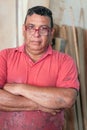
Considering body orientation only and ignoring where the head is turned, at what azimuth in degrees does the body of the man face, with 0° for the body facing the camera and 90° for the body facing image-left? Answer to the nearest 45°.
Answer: approximately 0°

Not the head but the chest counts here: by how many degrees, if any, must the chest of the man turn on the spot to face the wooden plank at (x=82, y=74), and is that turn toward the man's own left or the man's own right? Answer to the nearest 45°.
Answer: approximately 135° to the man's own left
